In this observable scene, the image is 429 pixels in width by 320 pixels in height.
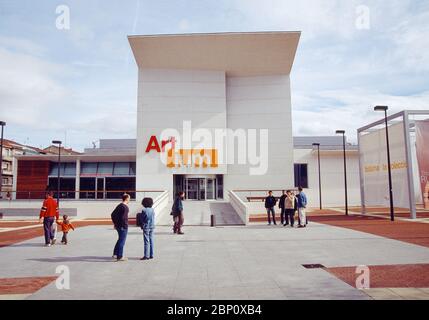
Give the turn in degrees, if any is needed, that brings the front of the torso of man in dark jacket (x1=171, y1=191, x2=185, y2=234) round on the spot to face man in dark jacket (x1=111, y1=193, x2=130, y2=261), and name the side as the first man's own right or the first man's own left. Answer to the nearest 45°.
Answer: approximately 90° to the first man's own right

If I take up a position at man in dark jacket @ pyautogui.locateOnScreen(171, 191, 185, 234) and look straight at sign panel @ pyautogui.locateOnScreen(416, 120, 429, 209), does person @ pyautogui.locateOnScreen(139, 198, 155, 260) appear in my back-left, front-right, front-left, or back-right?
back-right

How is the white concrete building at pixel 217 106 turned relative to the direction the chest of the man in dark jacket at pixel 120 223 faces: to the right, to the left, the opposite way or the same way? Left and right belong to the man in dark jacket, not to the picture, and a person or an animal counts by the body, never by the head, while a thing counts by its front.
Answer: to the right

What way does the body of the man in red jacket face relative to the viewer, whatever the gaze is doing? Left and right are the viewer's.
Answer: facing away from the viewer

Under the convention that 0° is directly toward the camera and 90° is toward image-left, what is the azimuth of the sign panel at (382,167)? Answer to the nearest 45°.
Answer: approximately 45°

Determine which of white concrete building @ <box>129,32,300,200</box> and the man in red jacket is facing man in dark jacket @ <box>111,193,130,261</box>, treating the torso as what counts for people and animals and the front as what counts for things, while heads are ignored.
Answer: the white concrete building

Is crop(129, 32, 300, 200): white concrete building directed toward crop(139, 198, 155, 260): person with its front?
yes

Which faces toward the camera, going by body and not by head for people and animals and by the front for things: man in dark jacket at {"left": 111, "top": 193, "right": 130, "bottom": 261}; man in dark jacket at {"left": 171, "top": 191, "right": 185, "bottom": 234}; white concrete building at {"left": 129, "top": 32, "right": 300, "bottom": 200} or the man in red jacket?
the white concrete building
